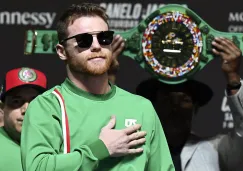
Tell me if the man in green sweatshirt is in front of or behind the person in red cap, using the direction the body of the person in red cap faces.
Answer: in front

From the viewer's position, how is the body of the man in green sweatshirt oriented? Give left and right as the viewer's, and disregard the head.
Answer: facing the viewer and to the right of the viewer

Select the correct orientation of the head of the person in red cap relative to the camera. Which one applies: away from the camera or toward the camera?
toward the camera

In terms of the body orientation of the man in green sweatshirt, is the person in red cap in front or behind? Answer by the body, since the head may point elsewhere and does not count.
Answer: behind

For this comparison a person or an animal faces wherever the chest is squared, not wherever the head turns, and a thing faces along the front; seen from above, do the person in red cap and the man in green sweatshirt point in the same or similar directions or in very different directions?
same or similar directions

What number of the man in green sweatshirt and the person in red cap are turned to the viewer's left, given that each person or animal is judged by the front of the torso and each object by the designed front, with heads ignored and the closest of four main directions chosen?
0
